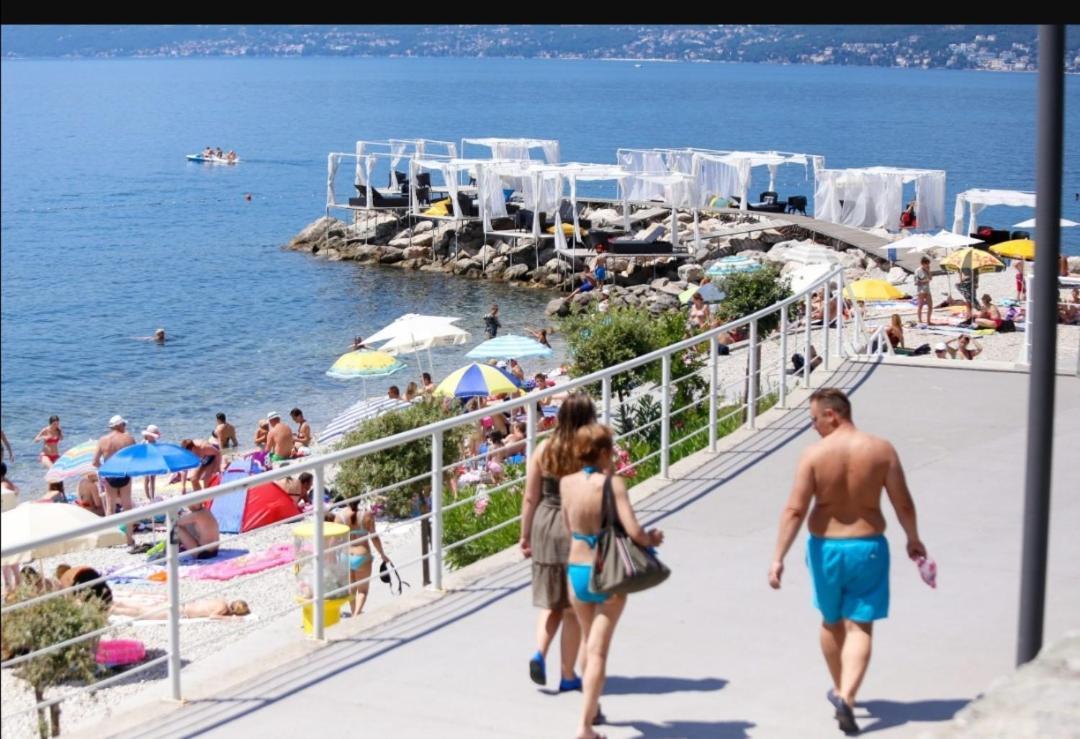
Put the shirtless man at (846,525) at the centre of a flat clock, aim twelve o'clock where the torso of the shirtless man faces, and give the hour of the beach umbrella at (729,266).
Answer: The beach umbrella is roughly at 12 o'clock from the shirtless man.

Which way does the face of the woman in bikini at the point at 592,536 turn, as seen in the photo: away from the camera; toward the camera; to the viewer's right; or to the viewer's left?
away from the camera

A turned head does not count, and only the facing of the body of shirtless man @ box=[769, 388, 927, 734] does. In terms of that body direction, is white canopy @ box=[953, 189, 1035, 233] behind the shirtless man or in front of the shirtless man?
in front

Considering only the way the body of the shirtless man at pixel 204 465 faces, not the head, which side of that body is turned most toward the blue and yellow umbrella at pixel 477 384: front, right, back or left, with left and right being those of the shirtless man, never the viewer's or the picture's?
back

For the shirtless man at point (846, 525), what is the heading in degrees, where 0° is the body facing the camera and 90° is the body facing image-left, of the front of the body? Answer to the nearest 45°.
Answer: approximately 180°

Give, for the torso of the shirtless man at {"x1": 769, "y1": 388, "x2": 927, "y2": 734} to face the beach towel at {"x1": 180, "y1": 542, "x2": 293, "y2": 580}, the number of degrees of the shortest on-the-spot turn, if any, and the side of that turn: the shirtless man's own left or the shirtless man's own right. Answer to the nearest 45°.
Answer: approximately 45° to the shirtless man's own left

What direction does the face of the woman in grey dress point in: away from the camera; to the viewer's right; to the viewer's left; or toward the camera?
away from the camera

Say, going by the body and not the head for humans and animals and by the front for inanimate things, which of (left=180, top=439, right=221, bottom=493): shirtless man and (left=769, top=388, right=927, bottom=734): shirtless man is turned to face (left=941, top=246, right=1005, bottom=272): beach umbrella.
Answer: (left=769, top=388, right=927, bottom=734): shirtless man

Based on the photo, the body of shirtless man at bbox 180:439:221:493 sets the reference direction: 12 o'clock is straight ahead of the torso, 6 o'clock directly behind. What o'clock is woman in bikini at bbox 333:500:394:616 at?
The woman in bikini is roughly at 9 o'clock from the shirtless man.

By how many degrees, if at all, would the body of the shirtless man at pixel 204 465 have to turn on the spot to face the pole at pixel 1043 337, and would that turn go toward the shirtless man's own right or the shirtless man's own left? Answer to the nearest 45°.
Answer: approximately 90° to the shirtless man's own left
